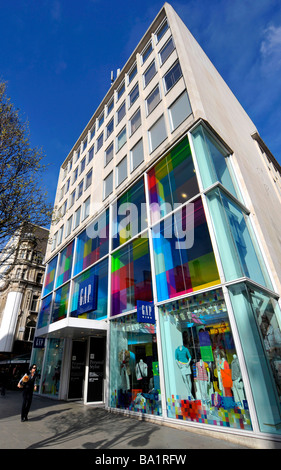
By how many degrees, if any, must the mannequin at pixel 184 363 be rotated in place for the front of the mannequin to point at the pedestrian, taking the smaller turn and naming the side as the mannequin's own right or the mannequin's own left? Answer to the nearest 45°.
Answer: approximately 45° to the mannequin's own right

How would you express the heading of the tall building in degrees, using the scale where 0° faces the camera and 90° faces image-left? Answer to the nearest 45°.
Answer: approximately 45°

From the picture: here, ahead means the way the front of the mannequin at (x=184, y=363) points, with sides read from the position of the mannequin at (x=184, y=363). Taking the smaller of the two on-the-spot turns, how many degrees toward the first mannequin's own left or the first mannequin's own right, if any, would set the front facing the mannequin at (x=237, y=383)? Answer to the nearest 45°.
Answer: approximately 90° to the first mannequin's own left

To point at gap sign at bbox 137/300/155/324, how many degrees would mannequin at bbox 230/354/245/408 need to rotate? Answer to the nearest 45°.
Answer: approximately 90° to its right

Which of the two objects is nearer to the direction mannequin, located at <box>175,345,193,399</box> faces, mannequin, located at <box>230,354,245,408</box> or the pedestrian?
the pedestrian

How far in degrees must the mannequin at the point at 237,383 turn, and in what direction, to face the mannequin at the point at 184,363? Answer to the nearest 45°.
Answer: approximately 135° to its right

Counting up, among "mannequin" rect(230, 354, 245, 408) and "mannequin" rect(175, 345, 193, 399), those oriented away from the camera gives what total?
0
